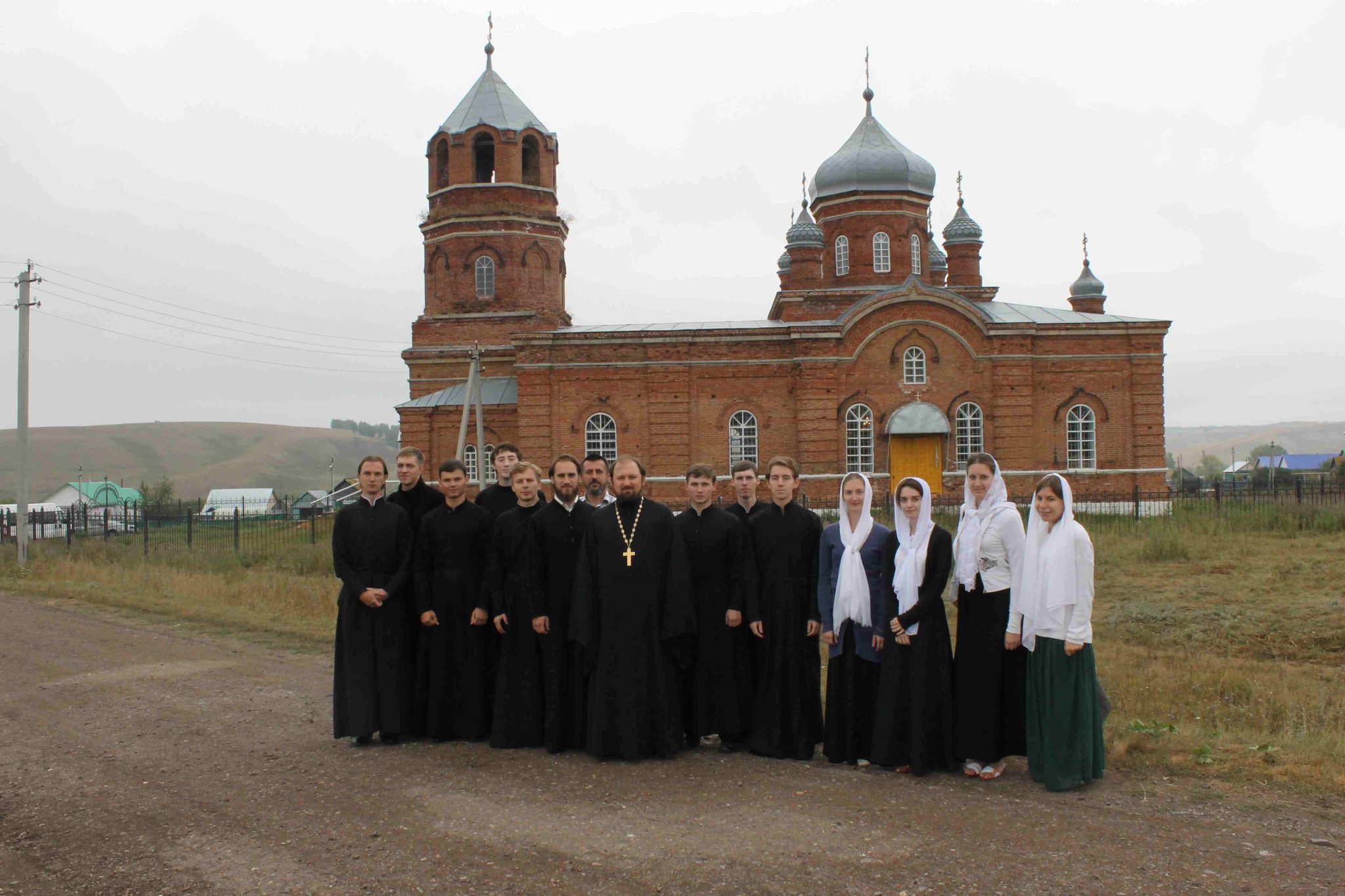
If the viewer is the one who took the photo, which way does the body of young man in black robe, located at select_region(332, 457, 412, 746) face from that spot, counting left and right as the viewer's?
facing the viewer

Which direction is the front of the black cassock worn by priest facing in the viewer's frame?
toward the camera

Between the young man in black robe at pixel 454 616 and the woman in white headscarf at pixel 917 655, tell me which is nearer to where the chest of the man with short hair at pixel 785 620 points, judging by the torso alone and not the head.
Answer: the woman in white headscarf

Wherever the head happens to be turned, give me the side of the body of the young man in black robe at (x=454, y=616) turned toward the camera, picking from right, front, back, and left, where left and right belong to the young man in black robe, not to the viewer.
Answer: front

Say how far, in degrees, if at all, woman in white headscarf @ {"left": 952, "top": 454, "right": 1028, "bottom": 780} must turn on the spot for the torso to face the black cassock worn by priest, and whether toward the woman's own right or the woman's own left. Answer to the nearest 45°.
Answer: approximately 45° to the woman's own right

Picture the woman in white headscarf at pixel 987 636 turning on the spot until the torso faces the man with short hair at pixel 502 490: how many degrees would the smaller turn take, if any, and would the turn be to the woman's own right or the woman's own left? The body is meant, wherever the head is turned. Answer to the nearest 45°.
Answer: approximately 45° to the woman's own right

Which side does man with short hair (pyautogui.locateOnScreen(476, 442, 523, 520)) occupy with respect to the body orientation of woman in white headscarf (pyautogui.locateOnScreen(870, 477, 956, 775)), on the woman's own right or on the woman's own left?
on the woman's own right

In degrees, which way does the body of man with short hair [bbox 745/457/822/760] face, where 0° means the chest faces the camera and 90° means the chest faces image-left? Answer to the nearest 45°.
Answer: approximately 0°
